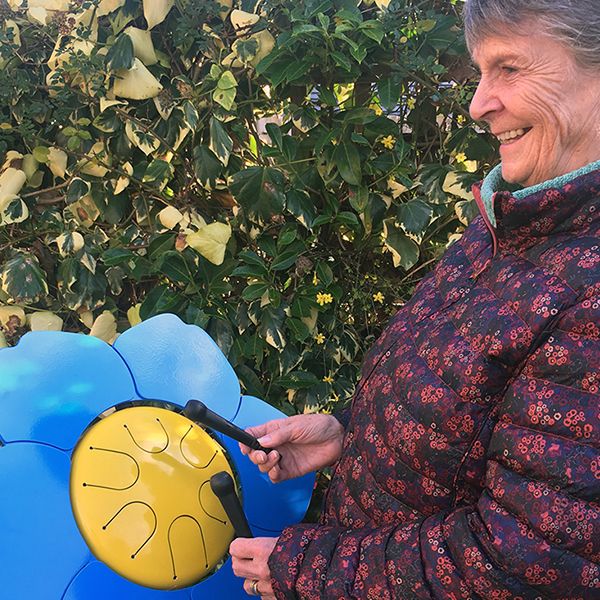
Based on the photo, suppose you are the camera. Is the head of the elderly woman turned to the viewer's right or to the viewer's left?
to the viewer's left

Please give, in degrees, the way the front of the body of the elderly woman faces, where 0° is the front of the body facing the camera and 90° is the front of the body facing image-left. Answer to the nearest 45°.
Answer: approximately 90°
